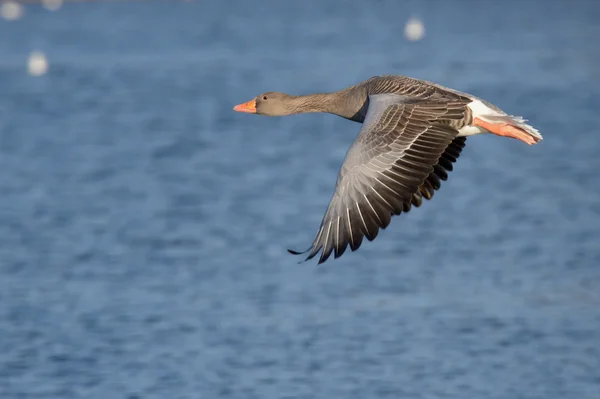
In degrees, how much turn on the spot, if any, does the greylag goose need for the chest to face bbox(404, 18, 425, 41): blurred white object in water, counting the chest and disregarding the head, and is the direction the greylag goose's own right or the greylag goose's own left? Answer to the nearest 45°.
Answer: approximately 90° to the greylag goose's own right

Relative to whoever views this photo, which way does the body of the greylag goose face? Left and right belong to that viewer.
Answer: facing to the left of the viewer

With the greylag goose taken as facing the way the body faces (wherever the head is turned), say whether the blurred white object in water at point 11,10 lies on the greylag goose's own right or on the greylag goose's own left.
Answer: on the greylag goose's own right

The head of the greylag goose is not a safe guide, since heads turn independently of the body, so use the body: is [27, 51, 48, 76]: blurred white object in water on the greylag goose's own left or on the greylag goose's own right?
on the greylag goose's own right
